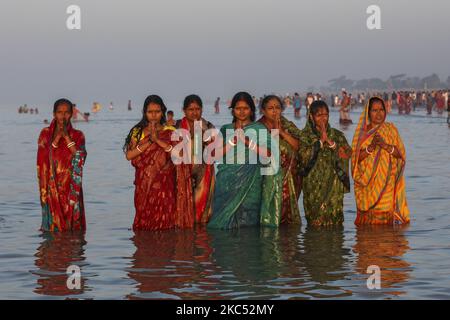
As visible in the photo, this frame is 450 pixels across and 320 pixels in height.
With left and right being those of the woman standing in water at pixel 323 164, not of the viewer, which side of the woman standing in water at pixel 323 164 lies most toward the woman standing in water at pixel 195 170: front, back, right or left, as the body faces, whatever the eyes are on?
right

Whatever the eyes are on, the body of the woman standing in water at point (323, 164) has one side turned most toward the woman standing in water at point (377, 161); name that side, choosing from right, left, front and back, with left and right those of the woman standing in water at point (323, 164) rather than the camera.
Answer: left

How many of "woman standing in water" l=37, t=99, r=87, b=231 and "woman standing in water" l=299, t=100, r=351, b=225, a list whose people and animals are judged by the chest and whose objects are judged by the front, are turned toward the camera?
2

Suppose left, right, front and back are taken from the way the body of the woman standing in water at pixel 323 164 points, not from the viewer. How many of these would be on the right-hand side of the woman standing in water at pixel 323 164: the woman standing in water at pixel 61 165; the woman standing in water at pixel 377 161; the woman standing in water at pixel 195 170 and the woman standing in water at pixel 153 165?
3

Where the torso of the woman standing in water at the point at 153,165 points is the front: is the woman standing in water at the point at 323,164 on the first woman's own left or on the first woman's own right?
on the first woman's own left

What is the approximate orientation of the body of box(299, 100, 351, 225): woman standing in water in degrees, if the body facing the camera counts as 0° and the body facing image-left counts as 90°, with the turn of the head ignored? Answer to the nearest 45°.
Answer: approximately 0°

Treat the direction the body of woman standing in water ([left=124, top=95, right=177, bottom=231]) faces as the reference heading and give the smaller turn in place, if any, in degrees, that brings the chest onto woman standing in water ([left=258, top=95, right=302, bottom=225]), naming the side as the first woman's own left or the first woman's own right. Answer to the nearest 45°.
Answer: approximately 90° to the first woman's own left

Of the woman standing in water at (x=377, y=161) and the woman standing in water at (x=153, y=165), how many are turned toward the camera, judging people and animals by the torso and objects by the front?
2

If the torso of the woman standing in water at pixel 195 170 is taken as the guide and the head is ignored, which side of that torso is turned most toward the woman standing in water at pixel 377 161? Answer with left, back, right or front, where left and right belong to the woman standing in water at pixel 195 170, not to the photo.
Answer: left
